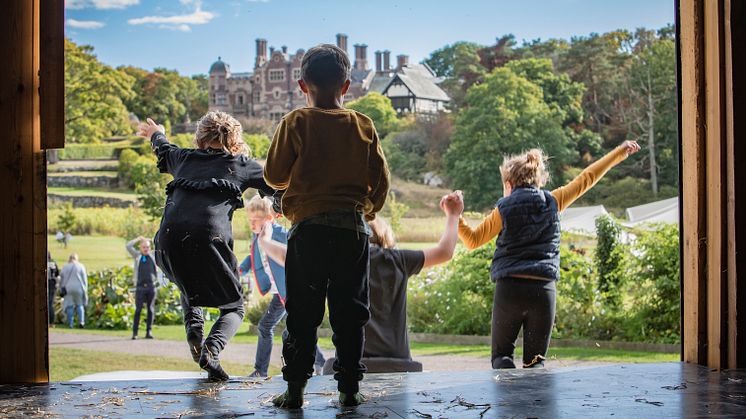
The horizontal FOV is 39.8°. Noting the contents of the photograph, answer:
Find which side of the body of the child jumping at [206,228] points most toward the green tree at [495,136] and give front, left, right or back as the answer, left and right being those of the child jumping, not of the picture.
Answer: front

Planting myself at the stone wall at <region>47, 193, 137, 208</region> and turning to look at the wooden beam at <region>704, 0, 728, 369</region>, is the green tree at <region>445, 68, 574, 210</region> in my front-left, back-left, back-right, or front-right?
front-left

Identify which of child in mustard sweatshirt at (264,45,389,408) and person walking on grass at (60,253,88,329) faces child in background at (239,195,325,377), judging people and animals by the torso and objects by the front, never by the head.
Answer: the child in mustard sweatshirt

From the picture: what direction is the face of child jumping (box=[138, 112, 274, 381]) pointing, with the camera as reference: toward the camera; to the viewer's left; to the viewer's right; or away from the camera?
away from the camera

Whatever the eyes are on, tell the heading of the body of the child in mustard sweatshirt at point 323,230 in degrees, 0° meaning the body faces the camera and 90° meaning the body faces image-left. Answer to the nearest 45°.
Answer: approximately 180°

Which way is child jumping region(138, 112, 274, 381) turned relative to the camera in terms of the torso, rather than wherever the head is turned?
away from the camera

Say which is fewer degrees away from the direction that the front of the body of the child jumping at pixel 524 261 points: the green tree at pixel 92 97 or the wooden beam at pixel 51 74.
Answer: the green tree

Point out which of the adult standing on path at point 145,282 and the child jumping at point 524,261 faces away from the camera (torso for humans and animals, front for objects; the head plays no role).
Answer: the child jumping

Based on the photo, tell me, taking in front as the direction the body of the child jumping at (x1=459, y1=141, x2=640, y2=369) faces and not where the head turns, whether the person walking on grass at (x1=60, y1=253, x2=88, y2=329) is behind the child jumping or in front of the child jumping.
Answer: in front

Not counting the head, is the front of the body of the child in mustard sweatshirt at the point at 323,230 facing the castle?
yes

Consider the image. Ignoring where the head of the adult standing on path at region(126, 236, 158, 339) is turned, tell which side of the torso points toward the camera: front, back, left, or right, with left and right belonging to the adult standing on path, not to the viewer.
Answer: front

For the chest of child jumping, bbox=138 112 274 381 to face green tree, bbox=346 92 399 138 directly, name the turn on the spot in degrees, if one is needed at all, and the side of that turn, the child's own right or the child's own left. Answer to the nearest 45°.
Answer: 0° — they already face it

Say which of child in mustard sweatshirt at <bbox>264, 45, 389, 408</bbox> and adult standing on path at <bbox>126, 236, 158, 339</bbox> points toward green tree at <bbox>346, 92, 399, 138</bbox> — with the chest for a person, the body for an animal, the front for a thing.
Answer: the child in mustard sweatshirt

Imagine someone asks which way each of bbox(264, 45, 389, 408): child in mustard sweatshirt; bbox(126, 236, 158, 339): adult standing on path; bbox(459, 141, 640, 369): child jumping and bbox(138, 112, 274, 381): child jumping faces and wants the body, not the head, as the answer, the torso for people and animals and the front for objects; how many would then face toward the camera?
1

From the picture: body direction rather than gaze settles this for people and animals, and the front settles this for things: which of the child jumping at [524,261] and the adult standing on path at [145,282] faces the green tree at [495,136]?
the child jumping
